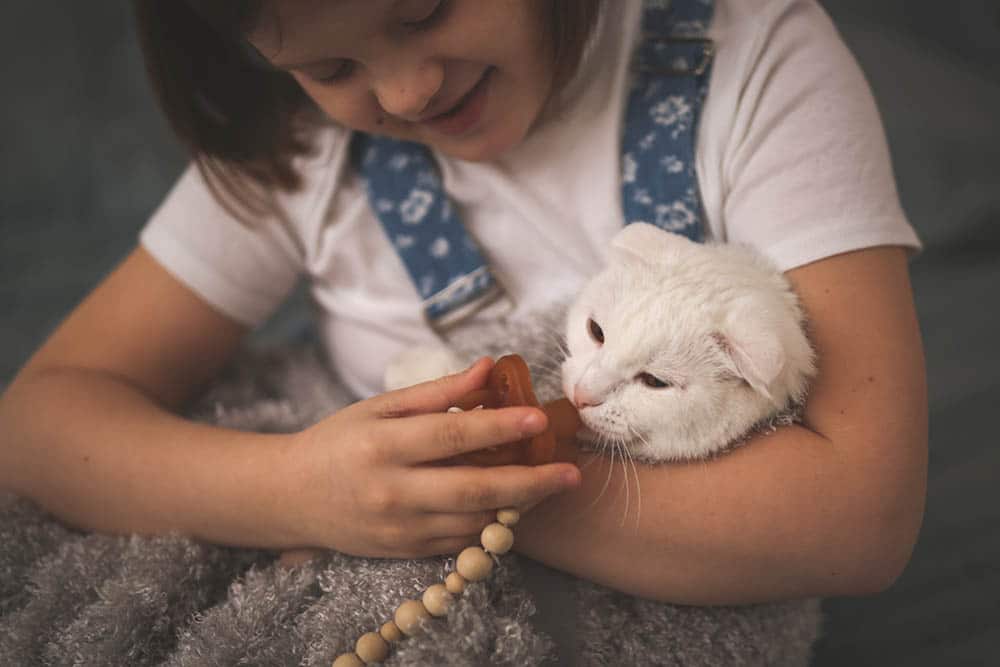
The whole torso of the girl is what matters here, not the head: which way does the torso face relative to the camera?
toward the camera
